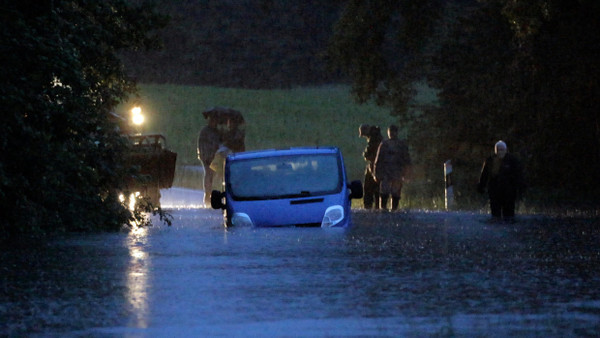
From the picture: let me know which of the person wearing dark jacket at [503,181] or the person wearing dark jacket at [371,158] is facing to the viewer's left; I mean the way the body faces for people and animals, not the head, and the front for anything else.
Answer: the person wearing dark jacket at [371,158]

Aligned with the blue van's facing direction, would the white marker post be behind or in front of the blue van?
behind

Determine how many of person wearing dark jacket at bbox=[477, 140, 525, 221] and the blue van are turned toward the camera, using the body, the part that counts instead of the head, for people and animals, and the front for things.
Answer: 2

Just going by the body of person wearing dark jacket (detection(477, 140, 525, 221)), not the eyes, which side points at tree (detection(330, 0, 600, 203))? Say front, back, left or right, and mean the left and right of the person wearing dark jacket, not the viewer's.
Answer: back

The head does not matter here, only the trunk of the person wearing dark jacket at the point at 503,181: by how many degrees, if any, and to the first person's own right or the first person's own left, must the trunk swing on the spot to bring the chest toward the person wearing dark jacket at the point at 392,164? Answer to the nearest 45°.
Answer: approximately 135° to the first person's own right

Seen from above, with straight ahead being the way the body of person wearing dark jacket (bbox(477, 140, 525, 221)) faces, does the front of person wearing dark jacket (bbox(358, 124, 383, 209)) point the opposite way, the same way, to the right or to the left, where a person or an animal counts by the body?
to the right

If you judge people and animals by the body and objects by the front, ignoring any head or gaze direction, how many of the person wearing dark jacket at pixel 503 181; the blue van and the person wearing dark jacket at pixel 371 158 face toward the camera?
2

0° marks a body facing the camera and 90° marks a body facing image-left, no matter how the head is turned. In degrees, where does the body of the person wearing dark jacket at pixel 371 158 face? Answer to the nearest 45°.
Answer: approximately 90°

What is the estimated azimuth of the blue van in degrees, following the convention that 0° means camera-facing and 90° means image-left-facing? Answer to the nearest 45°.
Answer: approximately 0°
